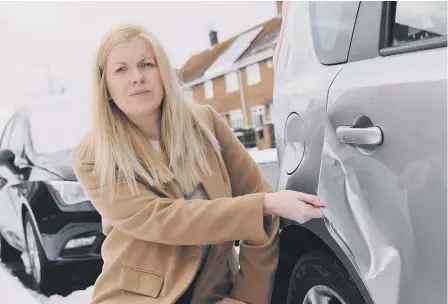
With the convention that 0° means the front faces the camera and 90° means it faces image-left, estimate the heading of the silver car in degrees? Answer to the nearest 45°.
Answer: approximately 315°

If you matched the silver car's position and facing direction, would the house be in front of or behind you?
behind

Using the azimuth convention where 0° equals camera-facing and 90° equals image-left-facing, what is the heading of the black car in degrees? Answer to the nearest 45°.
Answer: approximately 315°

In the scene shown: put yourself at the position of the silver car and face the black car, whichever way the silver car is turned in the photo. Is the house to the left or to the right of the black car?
right

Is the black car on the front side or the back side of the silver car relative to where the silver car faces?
on the back side

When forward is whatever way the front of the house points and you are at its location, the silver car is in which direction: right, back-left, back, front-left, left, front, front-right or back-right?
front-left
